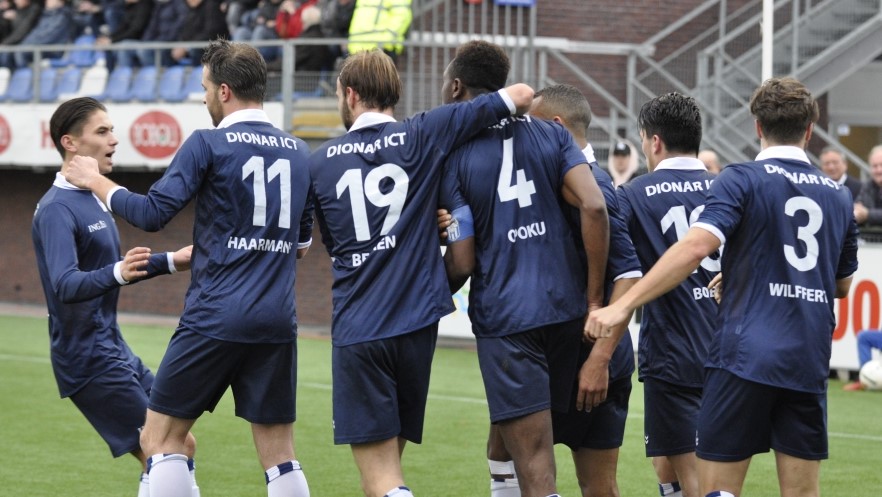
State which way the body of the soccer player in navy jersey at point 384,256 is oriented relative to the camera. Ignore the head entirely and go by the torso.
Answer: away from the camera

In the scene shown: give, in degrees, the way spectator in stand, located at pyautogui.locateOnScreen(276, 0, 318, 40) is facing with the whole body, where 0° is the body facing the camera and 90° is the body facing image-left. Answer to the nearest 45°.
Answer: approximately 0°

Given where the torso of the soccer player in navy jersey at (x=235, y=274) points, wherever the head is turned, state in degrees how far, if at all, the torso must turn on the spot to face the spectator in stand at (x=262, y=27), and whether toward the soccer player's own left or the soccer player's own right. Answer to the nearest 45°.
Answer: approximately 45° to the soccer player's own right

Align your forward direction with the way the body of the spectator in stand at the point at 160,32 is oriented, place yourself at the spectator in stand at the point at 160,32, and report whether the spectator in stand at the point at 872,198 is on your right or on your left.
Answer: on your left

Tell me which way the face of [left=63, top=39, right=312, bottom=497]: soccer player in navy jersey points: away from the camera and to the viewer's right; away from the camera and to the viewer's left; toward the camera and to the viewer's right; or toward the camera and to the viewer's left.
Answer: away from the camera and to the viewer's left

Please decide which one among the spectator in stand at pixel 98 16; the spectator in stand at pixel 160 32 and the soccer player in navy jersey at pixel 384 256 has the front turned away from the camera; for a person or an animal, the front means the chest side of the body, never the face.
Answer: the soccer player in navy jersey

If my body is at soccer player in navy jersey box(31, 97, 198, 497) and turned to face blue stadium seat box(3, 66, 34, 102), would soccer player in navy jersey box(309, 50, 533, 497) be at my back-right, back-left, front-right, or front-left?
back-right

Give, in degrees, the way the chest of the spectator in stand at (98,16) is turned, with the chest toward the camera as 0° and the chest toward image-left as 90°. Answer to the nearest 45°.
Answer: approximately 0°

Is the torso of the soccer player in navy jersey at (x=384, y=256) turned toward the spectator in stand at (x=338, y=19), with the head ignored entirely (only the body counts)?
yes

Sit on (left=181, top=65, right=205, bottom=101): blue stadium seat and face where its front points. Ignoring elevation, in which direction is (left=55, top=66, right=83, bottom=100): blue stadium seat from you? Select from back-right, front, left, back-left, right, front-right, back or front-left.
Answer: back-right

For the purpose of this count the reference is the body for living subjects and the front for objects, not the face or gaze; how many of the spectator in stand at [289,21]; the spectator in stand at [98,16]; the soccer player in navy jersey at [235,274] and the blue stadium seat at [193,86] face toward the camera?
3

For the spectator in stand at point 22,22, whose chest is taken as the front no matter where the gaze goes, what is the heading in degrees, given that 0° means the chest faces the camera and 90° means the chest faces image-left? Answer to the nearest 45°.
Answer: approximately 45°

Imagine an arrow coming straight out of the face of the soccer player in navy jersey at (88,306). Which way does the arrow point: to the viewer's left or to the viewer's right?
to the viewer's right
